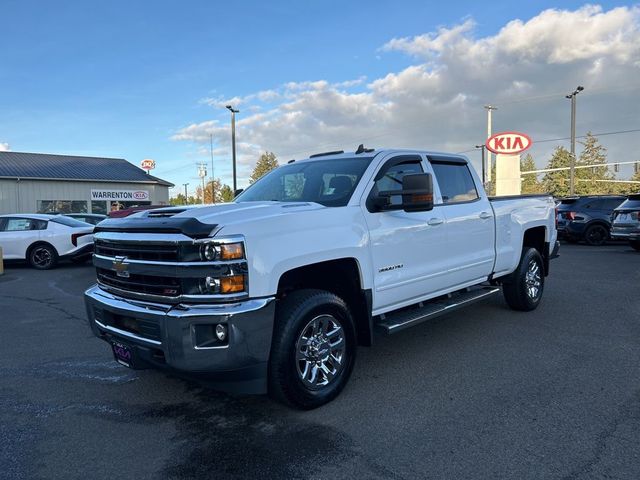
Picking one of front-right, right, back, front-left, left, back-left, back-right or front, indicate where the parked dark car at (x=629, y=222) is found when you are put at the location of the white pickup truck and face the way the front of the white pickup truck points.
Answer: back

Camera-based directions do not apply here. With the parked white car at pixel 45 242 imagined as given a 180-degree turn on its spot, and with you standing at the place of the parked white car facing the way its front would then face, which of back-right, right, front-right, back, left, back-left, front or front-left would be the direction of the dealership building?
back-left

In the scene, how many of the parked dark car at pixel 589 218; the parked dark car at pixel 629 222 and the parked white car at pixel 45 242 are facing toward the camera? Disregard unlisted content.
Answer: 0

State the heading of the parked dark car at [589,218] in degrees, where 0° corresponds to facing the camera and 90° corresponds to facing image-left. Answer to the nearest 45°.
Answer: approximately 225°

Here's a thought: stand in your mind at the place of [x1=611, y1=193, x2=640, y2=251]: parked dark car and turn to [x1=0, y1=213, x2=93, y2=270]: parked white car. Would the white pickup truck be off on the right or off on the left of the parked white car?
left

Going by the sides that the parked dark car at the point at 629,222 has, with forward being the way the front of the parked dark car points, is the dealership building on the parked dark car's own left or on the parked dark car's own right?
on the parked dark car's own left

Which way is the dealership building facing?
toward the camera

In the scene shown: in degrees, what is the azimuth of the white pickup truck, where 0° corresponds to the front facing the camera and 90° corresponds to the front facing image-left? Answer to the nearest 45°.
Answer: approximately 45°

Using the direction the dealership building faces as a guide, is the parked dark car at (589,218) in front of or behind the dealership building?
in front

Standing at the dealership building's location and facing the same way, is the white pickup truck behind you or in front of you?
in front

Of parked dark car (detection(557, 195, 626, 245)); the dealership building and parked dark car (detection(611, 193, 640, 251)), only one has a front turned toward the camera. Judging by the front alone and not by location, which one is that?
the dealership building

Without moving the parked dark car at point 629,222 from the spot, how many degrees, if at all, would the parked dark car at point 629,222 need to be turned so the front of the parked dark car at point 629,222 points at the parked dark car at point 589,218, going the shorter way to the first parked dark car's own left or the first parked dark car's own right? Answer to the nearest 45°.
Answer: approximately 45° to the first parked dark car's own left

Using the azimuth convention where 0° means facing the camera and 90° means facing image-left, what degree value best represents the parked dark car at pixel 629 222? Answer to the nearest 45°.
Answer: approximately 225°

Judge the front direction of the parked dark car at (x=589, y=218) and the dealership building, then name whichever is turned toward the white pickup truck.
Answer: the dealership building
